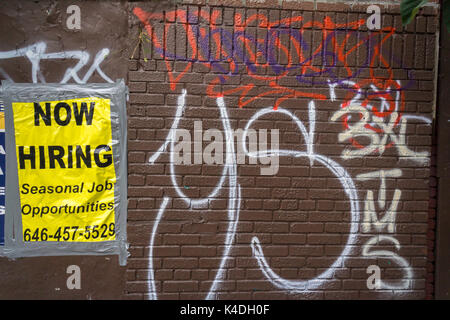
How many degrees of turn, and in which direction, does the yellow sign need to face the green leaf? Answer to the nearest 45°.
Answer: approximately 45° to its left

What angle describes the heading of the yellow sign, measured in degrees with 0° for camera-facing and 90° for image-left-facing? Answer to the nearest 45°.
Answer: approximately 0°
